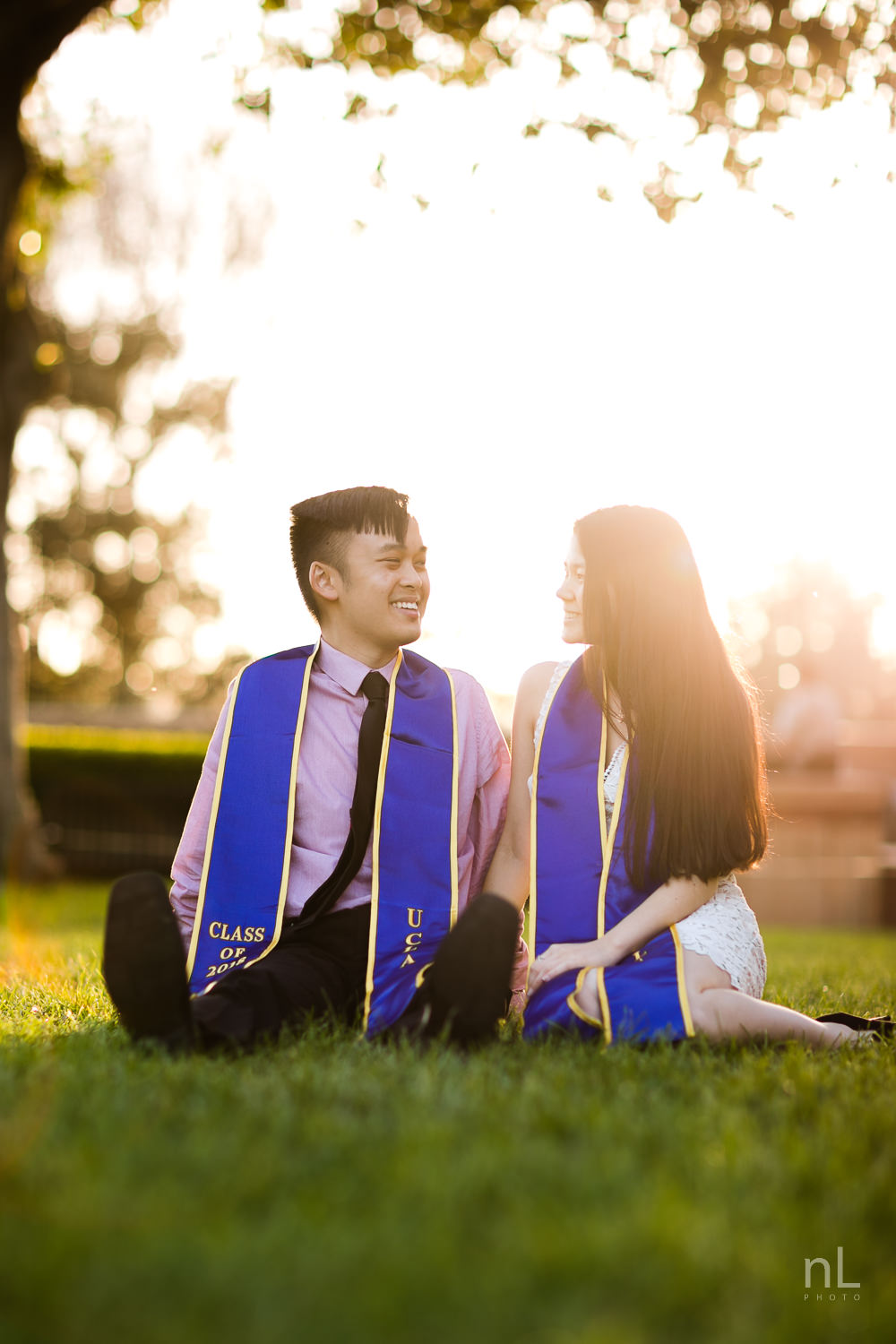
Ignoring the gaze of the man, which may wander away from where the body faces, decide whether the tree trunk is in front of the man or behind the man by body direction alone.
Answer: behind

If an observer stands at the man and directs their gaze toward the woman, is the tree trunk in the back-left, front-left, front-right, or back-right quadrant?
back-left

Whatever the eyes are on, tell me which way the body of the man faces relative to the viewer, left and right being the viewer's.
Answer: facing the viewer

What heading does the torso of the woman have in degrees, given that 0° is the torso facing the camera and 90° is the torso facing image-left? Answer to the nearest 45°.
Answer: approximately 45°

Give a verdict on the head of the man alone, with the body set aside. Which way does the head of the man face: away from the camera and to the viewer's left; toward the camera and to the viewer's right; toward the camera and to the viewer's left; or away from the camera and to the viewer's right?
toward the camera and to the viewer's right

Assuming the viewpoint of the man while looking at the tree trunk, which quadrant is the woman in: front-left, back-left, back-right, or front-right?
back-right

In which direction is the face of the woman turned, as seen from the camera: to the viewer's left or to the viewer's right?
to the viewer's left

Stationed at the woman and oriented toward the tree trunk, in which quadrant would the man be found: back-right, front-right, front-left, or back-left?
front-left

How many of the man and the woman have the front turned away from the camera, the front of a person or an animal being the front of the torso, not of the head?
0

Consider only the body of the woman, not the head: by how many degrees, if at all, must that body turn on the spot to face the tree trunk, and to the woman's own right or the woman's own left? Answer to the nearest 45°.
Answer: approximately 90° to the woman's own right
